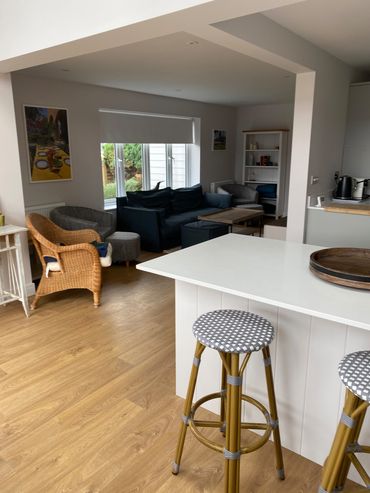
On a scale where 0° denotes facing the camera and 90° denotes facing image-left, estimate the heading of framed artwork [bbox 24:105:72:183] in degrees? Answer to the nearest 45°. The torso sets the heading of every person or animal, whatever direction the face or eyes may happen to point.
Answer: approximately 315°

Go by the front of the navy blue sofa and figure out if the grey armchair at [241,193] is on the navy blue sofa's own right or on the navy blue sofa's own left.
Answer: on the navy blue sofa's own left

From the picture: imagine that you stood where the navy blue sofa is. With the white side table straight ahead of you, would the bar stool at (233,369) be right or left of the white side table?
left

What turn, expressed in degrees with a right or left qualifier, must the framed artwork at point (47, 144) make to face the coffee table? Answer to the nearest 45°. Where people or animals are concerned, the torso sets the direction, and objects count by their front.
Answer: approximately 45° to its left

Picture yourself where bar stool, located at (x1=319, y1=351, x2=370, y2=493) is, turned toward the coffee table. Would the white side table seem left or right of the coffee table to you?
left

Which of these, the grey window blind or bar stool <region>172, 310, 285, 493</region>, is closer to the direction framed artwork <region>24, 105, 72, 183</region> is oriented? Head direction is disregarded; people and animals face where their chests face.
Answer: the bar stool

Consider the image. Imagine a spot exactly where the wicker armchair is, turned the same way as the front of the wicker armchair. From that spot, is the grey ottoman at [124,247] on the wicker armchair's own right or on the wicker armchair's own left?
on the wicker armchair's own left
